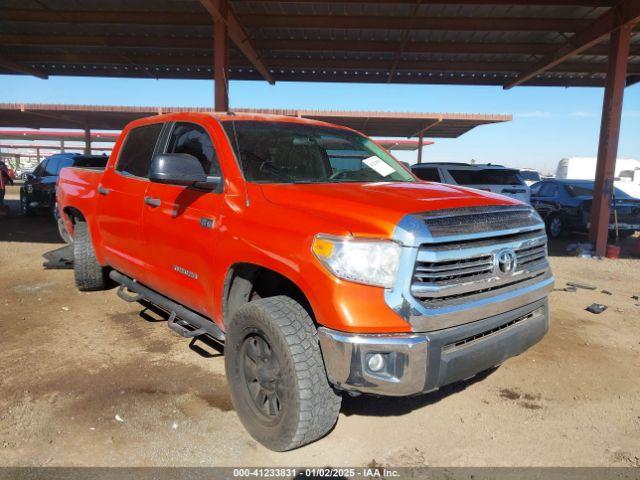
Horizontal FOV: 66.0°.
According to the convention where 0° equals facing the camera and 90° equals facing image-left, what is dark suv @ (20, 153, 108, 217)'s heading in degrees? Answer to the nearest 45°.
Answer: approximately 45°

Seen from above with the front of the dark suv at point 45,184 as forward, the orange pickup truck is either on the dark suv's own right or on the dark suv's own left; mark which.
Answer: on the dark suv's own left

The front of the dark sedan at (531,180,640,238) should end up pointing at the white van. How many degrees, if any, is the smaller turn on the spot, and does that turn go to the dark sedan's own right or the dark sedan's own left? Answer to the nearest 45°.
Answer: approximately 45° to the dark sedan's own right

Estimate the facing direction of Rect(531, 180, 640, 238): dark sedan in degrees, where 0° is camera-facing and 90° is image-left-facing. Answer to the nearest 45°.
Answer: approximately 135°

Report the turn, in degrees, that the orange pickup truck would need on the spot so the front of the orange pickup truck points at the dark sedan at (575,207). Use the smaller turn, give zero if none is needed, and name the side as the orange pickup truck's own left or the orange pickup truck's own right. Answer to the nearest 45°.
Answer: approximately 90° to the orange pickup truck's own left

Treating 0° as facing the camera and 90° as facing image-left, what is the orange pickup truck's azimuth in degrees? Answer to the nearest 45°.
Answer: approximately 315°

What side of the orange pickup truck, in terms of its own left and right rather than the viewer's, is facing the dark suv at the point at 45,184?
back
